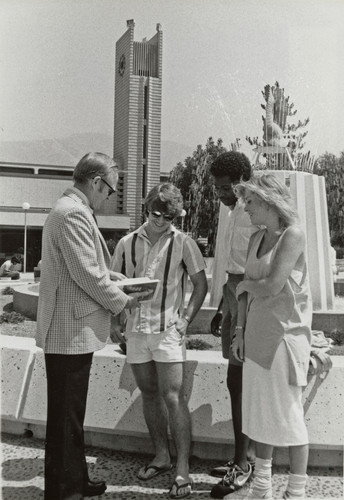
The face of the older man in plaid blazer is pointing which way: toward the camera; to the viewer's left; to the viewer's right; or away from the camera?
to the viewer's right

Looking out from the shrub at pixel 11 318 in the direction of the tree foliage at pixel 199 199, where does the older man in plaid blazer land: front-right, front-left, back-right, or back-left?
back-right

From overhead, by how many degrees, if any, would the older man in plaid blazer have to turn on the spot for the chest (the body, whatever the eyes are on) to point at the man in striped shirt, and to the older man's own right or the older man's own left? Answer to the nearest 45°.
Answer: approximately 45° to the older man's own left

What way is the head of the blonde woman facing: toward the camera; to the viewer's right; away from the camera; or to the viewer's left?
to the viewer's left

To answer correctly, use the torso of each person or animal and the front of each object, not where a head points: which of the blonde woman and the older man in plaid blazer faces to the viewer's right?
the older man in plaid blazer

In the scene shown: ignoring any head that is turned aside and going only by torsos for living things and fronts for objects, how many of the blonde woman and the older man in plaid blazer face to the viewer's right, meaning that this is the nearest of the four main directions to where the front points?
1

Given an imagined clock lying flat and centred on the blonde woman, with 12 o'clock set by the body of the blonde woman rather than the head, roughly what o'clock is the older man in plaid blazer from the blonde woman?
The older man in plaid blazer is roughly at 1 o'clock from the blonde woman.

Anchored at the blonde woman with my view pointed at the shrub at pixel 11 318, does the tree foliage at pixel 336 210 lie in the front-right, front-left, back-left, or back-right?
front-right

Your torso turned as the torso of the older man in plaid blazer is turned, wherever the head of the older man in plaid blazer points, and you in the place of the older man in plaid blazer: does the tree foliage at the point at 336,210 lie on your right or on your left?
on your left

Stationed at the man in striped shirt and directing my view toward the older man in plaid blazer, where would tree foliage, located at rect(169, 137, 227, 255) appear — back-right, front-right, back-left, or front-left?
back-right

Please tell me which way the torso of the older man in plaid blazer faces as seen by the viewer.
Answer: to the viewer's right

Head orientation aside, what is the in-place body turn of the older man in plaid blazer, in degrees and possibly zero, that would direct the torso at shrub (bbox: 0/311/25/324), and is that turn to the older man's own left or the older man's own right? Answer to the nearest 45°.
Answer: approximately 90° to the older man's own left

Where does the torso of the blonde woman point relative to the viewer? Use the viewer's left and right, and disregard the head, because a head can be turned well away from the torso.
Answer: facing the viewer and to the left of the viewer

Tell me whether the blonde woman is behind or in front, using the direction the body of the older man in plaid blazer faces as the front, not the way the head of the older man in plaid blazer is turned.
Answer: in front
